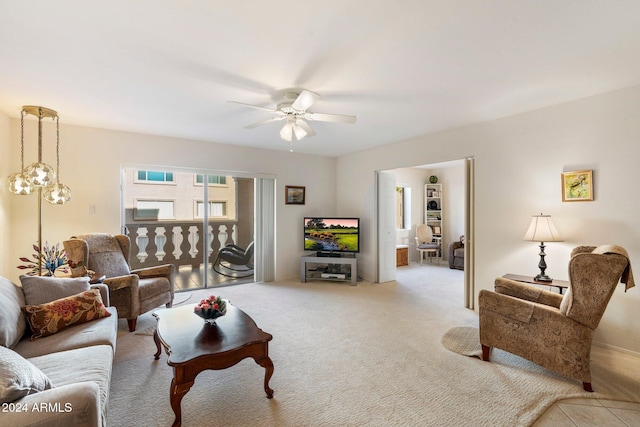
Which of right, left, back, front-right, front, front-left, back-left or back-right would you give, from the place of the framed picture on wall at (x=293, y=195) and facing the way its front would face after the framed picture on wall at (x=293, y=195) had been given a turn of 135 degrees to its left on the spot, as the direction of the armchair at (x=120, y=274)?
back-left

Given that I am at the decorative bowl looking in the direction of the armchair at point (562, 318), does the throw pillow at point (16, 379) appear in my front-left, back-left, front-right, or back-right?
back-right

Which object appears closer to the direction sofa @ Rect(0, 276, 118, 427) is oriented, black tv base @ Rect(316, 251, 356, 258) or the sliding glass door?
the black tv base

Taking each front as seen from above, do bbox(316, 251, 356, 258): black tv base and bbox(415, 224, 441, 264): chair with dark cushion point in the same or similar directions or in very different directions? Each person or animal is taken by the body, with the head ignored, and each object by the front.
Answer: same or similar directions

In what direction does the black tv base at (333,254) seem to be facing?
toward the camera

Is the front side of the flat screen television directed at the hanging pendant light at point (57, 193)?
no

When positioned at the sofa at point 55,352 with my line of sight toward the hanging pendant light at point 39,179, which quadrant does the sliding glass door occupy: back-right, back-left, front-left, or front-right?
front-right

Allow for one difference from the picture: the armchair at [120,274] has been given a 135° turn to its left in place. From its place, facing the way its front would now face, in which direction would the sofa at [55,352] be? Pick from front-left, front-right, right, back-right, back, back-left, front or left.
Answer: back

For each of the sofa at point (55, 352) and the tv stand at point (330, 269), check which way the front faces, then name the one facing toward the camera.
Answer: the tv stand

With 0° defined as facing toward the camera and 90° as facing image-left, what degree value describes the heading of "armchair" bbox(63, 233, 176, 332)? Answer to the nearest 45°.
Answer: approximately 315°

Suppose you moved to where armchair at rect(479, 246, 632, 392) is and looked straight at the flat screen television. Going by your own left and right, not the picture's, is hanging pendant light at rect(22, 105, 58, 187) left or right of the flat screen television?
left

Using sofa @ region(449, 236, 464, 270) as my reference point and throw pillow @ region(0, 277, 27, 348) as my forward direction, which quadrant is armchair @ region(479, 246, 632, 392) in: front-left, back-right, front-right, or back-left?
front-left

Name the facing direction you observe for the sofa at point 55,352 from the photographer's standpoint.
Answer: facing to the right of the viewer

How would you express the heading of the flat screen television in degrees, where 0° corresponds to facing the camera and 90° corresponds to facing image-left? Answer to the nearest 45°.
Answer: approximately 0°

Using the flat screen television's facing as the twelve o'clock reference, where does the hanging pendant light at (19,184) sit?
The hanging pendant light is roughly at 2 o'clock from the flat screen television.

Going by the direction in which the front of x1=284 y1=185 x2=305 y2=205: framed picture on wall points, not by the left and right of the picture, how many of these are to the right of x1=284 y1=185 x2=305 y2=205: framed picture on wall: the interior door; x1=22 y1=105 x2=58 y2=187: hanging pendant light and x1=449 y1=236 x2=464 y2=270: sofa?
1

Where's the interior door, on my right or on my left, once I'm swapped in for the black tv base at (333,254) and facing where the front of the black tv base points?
on my left

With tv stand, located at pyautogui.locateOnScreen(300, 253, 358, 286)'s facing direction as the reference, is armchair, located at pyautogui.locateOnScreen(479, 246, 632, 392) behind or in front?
in front

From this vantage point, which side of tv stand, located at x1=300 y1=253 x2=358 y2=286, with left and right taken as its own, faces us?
front
